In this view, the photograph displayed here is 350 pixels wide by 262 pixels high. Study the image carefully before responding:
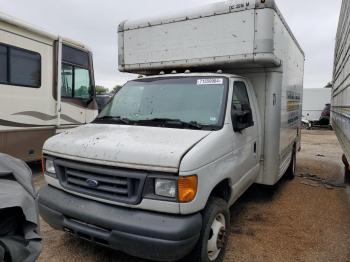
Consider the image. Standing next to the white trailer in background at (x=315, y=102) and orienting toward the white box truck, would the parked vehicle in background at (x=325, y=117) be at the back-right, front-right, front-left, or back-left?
front-left

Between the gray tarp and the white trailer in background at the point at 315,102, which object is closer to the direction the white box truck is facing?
the gray tarp

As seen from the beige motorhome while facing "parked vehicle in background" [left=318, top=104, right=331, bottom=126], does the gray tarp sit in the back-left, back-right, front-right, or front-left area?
back-right

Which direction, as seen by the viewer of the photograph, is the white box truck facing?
facing the viewer and to the left of the viewer
